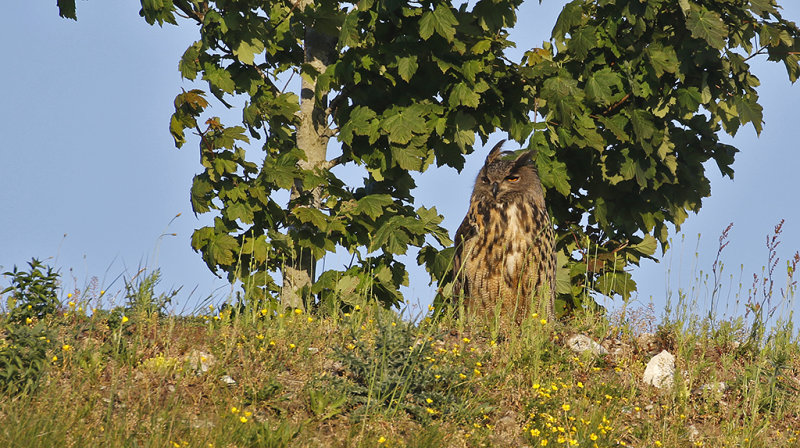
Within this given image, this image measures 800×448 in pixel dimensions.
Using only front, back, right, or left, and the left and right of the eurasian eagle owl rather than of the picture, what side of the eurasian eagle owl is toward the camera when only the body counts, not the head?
front

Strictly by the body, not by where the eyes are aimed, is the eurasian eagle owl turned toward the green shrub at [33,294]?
no

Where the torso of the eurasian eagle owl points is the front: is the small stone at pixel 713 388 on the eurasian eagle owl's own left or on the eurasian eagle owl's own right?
on the eurasian eagle owl's own left

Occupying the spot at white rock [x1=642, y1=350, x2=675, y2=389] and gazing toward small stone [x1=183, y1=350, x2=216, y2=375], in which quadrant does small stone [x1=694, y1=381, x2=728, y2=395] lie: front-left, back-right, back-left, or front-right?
back-left

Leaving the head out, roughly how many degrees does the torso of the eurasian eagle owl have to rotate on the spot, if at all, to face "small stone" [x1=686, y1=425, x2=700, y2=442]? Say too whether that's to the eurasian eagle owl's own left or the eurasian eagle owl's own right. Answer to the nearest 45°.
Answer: approximately 45° to the eurasian eagle owl's own left

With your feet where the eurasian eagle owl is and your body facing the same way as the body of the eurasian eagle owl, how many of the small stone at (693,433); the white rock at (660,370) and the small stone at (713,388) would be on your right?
0

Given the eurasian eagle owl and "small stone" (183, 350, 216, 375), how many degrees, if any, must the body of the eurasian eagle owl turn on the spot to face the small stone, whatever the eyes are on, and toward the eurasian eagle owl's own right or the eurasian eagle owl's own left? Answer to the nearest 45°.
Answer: approximately 45° to the eurasian eagle owl's own right

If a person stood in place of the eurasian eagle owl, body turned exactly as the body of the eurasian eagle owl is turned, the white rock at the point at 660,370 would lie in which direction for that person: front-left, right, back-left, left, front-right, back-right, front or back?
front-left

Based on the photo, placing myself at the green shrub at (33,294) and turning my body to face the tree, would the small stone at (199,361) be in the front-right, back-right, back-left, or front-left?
front-right

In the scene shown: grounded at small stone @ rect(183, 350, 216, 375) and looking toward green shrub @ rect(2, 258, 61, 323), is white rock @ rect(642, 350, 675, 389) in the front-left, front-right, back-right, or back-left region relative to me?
back-right

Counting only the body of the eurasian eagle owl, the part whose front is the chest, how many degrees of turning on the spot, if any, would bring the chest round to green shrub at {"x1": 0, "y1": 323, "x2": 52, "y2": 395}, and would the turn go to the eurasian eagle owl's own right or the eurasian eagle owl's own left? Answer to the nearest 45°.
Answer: approximately 45° to the eurasian eagle owl's own right

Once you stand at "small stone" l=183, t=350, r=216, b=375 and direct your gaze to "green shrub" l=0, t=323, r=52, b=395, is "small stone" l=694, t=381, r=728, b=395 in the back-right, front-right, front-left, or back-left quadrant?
back-left
